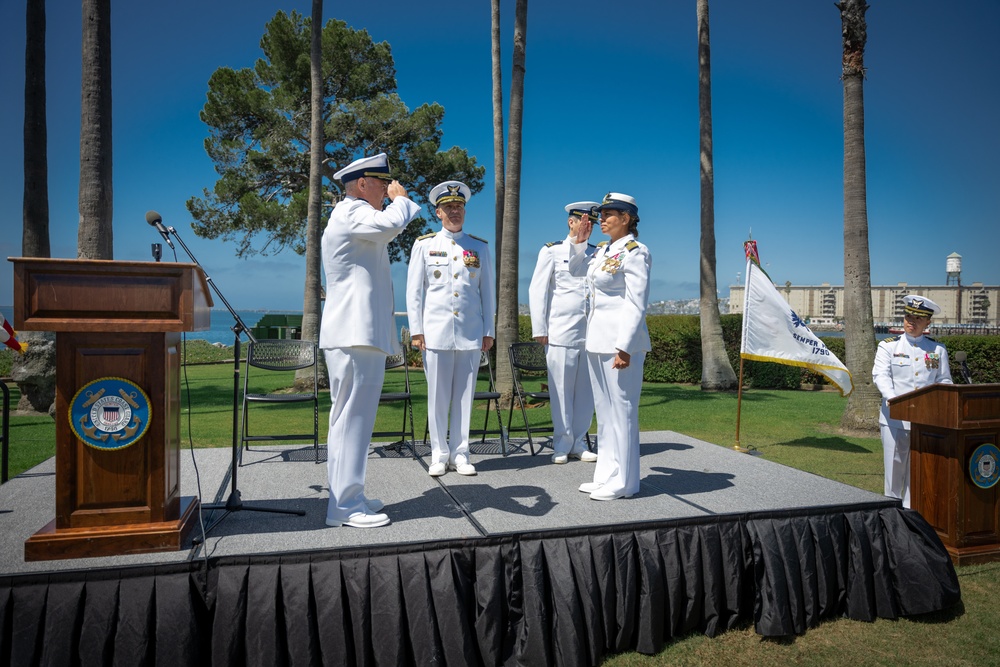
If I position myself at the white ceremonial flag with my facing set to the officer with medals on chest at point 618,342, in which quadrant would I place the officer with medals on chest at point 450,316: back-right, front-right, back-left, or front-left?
front-right

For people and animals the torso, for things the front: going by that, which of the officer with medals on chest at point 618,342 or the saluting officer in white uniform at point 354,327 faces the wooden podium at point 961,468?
the saluting officer in white uniform

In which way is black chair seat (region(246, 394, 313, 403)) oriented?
toward the camera

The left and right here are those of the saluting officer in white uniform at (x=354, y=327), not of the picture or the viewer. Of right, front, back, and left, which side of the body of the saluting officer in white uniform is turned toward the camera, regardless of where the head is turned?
right

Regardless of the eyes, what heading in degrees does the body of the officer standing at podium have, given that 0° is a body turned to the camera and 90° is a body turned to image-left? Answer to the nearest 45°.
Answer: approximately 0°

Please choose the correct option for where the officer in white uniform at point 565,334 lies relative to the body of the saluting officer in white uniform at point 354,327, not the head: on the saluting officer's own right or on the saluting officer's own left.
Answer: on the saluting officer's own left

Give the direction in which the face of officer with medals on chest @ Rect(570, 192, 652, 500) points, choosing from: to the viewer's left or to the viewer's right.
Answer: to the viewer's left

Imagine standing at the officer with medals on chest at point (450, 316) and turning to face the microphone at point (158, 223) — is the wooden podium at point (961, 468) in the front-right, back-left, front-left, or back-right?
back-left

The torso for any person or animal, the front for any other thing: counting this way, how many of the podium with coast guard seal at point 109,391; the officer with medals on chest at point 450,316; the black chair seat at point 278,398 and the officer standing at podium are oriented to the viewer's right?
0

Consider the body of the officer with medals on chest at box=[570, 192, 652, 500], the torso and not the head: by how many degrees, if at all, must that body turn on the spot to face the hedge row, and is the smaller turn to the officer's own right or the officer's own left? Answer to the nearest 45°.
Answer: approximately 135° to the officer's own right

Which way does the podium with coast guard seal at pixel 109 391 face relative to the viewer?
toward the camera

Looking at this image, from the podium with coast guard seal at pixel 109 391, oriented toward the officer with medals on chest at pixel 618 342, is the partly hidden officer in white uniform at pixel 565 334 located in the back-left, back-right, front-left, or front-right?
front-left

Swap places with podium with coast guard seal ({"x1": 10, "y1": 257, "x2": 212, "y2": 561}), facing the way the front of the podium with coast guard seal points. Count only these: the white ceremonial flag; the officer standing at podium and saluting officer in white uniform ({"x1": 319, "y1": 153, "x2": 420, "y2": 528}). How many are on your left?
3

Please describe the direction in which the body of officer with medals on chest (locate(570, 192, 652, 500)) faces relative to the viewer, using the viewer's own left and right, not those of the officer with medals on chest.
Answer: facing the viewer and to the left of the viewer

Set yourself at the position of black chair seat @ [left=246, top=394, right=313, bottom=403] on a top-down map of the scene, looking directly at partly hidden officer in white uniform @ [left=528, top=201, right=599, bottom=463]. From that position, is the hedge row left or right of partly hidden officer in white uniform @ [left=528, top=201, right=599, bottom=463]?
left

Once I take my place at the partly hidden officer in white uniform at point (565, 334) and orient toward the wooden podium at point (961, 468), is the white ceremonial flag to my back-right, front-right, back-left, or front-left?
front-left

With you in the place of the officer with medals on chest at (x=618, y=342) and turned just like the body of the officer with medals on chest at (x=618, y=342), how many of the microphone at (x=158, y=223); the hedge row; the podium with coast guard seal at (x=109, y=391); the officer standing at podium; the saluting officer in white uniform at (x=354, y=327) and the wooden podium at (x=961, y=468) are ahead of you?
3

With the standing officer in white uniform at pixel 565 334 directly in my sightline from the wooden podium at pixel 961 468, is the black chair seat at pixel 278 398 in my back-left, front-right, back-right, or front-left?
front-left

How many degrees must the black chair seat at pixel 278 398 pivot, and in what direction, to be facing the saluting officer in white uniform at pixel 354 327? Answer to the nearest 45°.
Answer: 0° — it already faces them
